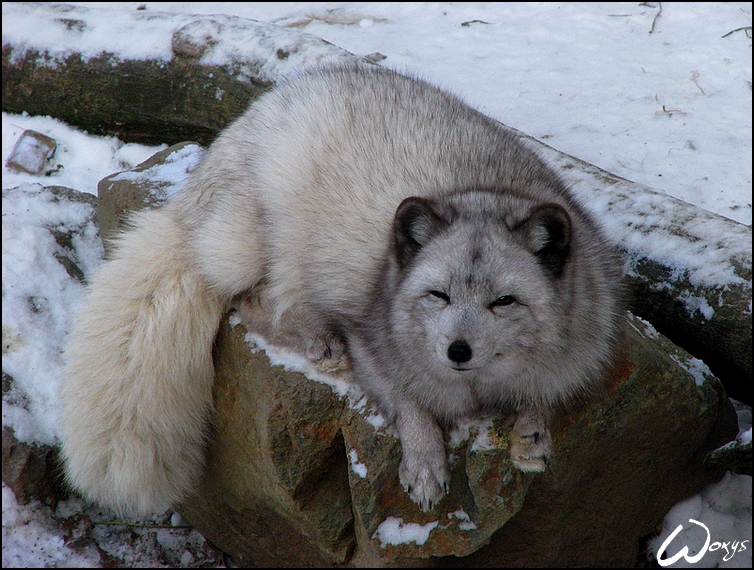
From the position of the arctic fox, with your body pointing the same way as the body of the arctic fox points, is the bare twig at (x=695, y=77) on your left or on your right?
on your left

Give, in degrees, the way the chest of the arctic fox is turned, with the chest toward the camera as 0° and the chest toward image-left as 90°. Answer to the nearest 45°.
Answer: approximately 315°

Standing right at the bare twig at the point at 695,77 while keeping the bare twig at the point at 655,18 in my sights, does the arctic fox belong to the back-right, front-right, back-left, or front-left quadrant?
back-left

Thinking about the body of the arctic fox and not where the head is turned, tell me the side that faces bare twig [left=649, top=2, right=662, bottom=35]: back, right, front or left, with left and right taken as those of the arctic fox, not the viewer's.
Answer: left
